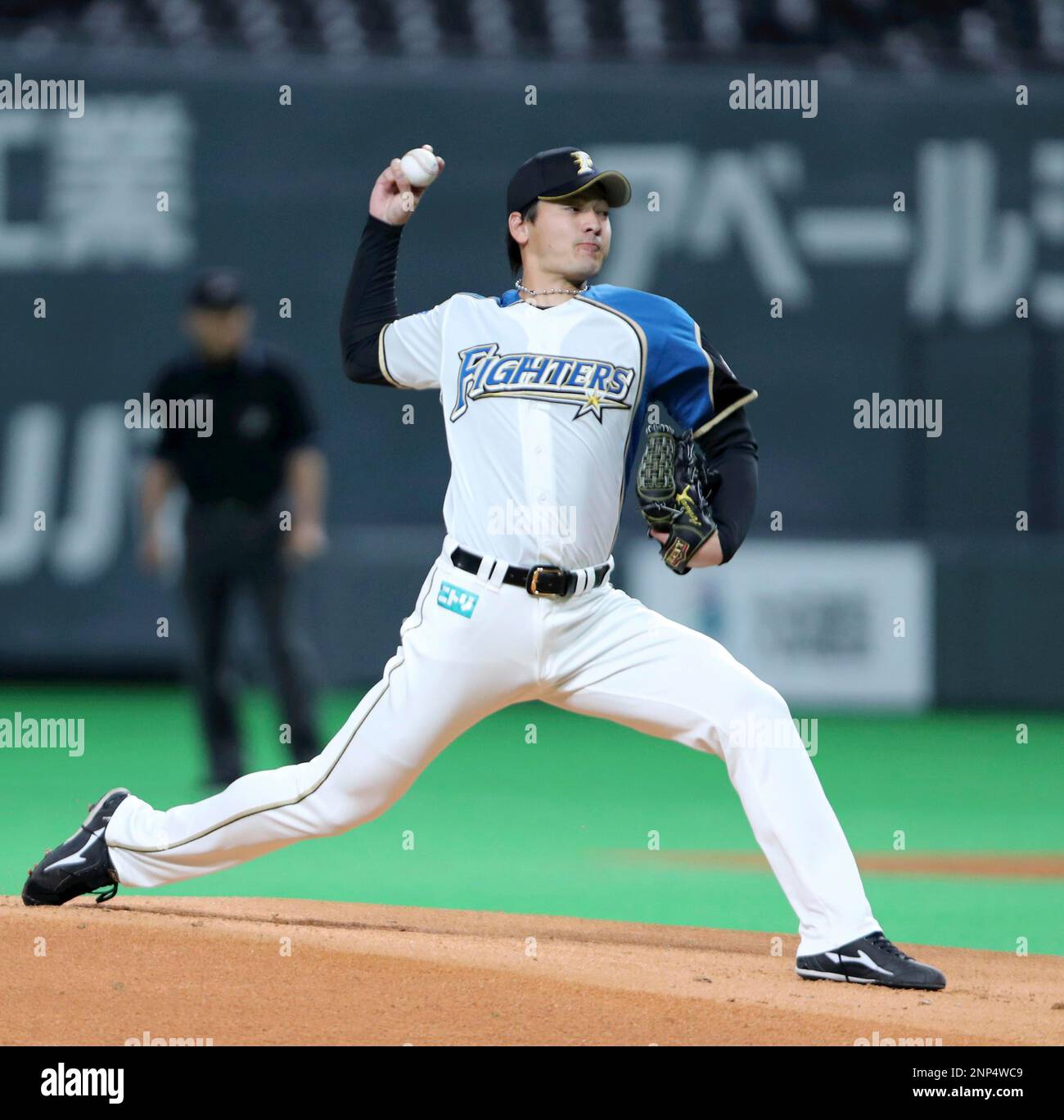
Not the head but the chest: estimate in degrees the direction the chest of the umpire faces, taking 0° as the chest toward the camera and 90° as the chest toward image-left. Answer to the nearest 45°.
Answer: approximately 0°

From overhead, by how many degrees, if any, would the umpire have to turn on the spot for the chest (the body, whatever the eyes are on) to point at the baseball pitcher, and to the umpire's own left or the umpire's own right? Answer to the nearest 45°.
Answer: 0° — they already face them
